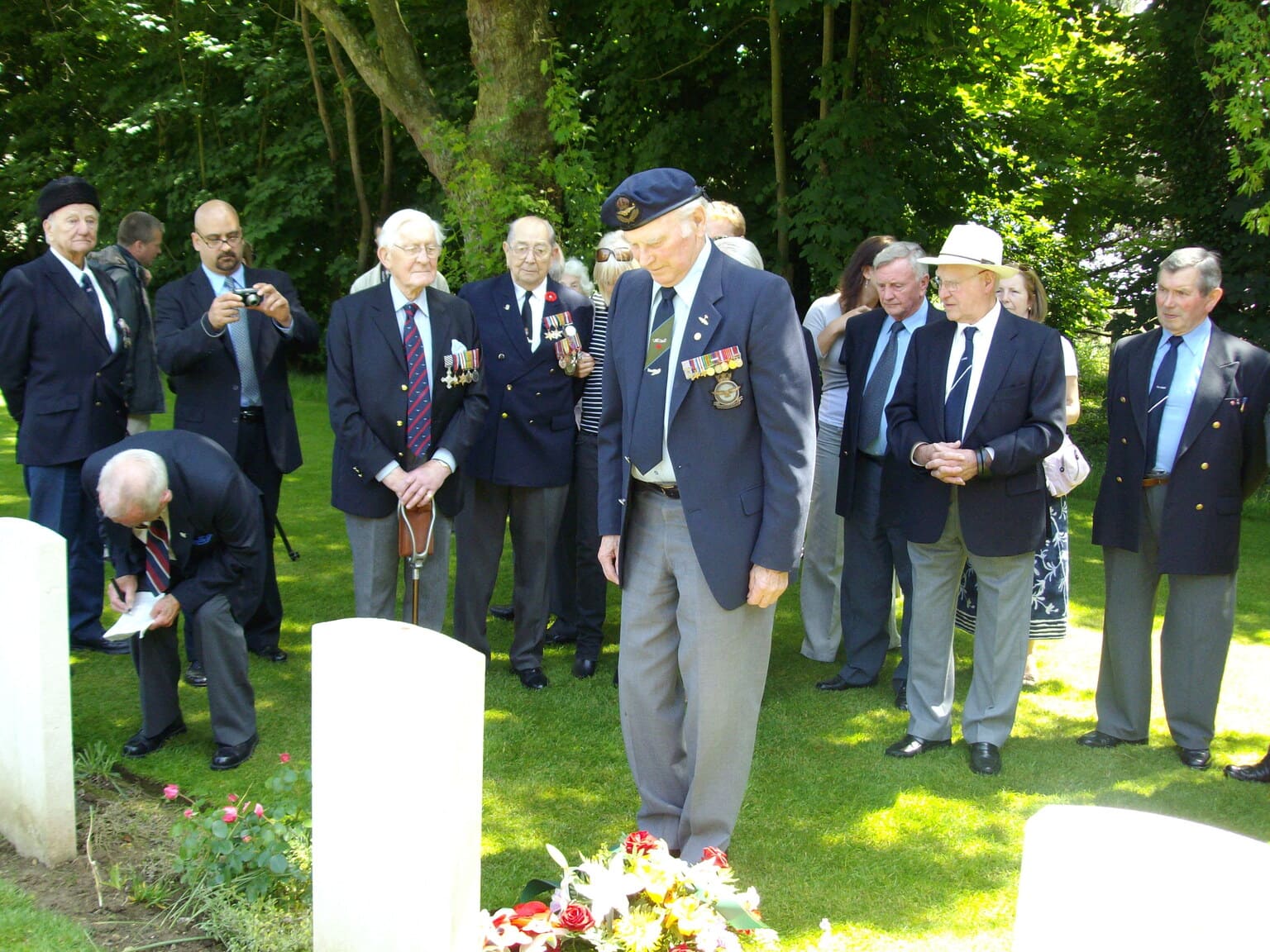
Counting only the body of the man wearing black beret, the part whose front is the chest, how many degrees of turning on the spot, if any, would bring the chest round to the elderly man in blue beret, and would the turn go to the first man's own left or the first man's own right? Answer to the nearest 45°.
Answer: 0° — they already face them

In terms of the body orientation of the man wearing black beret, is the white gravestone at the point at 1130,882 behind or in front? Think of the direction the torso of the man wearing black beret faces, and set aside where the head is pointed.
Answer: in front

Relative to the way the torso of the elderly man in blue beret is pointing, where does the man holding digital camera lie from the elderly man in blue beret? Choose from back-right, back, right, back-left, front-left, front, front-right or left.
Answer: right

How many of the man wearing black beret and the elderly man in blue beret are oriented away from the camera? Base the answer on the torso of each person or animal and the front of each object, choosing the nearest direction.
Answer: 0

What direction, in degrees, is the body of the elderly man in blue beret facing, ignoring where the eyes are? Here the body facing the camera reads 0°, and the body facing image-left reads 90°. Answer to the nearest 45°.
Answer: approximately 45°

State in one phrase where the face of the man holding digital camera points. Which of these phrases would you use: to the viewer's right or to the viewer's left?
to the viewer's right

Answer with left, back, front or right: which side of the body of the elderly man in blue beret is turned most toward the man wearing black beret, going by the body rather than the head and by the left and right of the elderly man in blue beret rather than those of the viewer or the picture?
right

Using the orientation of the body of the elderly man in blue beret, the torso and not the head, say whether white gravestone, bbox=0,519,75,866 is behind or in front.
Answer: in front

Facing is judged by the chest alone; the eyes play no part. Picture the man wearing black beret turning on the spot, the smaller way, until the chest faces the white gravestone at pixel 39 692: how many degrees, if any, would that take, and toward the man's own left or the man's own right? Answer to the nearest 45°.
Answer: approximately 45° to the man's own right

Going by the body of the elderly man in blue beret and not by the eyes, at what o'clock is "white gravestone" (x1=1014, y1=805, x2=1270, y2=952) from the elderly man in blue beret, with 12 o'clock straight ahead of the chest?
The white gravestone is roughly at 10 o'clock from the elderly man in blue beret.

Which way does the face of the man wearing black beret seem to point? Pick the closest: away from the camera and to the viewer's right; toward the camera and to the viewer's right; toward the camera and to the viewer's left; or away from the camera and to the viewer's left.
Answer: toward the camera and to the viewer's right
